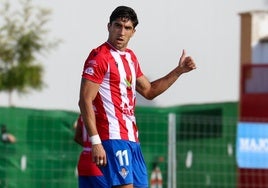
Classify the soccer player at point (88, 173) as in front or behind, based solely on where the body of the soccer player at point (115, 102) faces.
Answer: behind

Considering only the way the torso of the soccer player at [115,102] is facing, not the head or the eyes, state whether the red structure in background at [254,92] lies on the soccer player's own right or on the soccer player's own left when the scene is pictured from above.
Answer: on the soccer player's own left

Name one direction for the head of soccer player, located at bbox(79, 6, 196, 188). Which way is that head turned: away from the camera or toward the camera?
toward the camera

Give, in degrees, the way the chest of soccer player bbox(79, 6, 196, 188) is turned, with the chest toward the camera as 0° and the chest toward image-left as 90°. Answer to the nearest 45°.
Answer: approximately 315°
